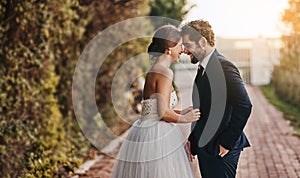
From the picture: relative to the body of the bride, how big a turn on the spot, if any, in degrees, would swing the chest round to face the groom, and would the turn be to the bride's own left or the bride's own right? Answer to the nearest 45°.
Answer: approximately 45° to the bride's own right

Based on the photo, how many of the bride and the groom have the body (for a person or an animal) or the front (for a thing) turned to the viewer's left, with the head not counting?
1

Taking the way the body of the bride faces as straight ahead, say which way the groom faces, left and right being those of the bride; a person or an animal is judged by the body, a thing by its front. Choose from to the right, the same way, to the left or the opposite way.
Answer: the opposite way

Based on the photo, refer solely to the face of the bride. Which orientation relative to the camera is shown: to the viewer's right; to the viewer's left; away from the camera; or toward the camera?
to the viewer's right

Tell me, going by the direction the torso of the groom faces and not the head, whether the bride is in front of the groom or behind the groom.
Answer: in front

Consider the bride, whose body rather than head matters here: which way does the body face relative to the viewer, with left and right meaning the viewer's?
facing to the right of the viewer

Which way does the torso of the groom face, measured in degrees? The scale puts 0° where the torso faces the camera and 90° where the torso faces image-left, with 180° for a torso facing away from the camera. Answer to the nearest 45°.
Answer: approximately 90°
